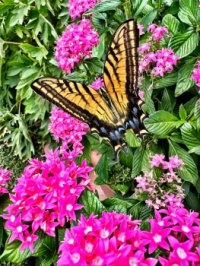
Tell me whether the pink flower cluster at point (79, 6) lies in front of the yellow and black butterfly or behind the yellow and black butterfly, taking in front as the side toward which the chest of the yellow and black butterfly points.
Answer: in front

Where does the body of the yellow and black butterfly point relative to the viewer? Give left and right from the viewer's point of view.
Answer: facing away from the viewer and to the left of the viewer

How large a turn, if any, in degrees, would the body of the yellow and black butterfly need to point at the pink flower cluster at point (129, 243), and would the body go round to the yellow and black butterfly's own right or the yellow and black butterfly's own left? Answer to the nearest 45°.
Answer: approximately 135° to the yellow and black butterfly's own left
